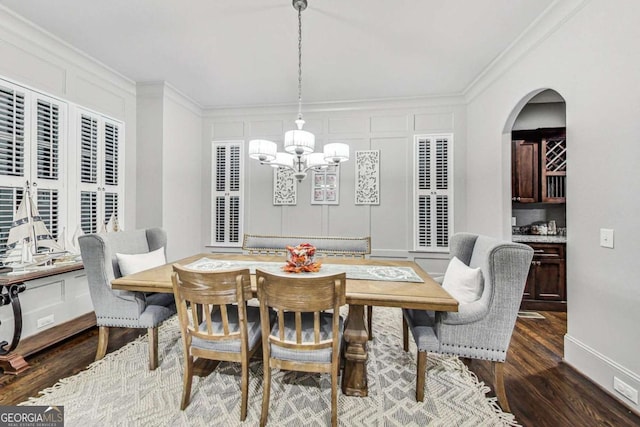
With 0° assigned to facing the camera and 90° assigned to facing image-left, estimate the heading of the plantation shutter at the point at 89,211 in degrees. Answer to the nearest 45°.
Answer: approximately 315°

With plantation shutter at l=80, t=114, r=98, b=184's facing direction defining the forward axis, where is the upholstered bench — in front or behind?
in front

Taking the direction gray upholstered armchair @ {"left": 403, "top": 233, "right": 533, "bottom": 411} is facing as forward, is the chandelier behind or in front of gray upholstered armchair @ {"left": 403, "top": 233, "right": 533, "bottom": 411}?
in front

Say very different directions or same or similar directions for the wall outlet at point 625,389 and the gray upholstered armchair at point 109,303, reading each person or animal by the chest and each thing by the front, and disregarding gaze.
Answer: very different directions

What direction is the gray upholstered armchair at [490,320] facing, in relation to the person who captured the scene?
facing to the left of the viewer

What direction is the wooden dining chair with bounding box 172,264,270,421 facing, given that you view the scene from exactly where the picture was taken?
facing away from the viewer and to the right of the viewer

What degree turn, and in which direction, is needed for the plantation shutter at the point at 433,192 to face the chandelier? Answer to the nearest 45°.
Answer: approximately 45° to its right

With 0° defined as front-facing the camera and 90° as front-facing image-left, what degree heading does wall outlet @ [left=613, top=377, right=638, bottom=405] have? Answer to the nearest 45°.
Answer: approximately 45°

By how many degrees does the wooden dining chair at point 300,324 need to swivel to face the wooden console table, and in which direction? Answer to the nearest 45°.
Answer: approximately 90° to its left

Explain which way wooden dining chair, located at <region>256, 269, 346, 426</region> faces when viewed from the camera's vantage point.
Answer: facing away from the viewer

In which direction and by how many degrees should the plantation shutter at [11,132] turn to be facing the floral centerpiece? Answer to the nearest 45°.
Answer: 0° — it already faces it

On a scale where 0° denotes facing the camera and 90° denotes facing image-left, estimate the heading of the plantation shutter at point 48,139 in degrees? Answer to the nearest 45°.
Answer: approximately 315°

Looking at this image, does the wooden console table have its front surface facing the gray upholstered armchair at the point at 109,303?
yes

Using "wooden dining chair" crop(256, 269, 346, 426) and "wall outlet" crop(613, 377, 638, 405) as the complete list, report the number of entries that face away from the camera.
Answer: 1

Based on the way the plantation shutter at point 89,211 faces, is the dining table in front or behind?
in front

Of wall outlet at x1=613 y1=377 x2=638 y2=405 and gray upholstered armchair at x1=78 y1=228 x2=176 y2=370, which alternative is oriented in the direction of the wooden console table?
the wall outlet
